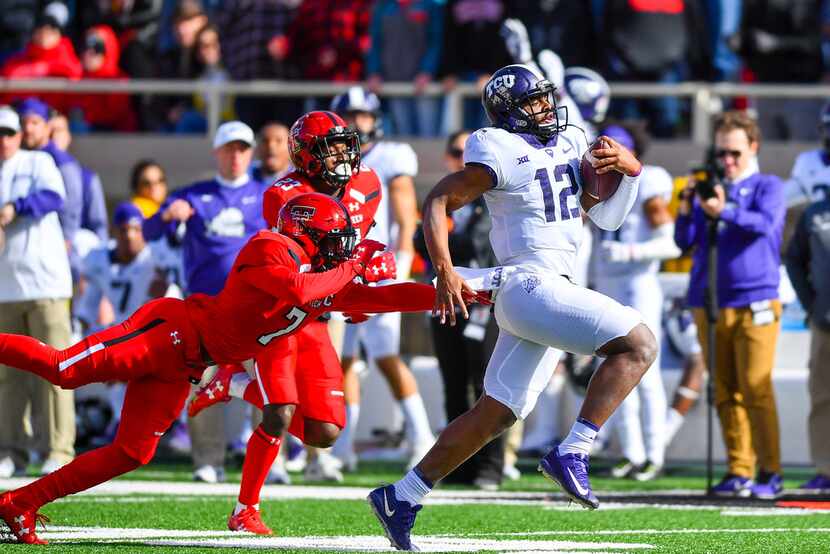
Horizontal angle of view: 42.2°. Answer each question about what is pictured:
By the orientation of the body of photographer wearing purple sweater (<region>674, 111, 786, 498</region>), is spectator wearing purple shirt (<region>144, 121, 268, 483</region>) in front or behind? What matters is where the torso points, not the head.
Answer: in front

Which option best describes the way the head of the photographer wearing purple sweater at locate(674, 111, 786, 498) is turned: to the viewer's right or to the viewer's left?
to the viewer's left

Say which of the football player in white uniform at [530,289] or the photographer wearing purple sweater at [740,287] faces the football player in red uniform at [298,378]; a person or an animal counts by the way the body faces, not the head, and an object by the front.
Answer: the photographer wearing purple sweater

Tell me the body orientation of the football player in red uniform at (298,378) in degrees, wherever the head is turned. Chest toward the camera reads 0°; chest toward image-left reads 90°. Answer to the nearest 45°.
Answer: approximately 315°

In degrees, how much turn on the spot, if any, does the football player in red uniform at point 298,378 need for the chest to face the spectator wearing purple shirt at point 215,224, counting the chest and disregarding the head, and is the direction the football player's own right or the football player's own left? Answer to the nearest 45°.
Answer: approximately 135° to the football player's own left

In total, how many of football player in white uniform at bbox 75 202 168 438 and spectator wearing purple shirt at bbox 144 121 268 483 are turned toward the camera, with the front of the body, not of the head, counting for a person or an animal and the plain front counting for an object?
2

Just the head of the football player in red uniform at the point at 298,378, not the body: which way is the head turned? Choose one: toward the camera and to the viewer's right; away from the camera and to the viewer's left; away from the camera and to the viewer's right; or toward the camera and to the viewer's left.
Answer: toward the camera and to the viewer's right

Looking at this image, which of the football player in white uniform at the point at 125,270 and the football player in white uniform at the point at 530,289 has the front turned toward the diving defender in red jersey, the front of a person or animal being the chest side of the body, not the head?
the football player in white uniform at the point at 125,270

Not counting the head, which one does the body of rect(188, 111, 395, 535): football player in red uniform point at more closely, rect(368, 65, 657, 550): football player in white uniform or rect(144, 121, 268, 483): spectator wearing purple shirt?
the football player in white uniform
